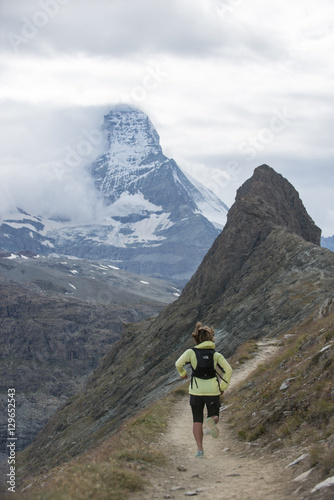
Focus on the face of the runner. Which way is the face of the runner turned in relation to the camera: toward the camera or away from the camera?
away from the camera

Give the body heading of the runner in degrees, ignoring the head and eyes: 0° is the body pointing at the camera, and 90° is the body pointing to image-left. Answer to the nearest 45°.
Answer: approximately 180°
